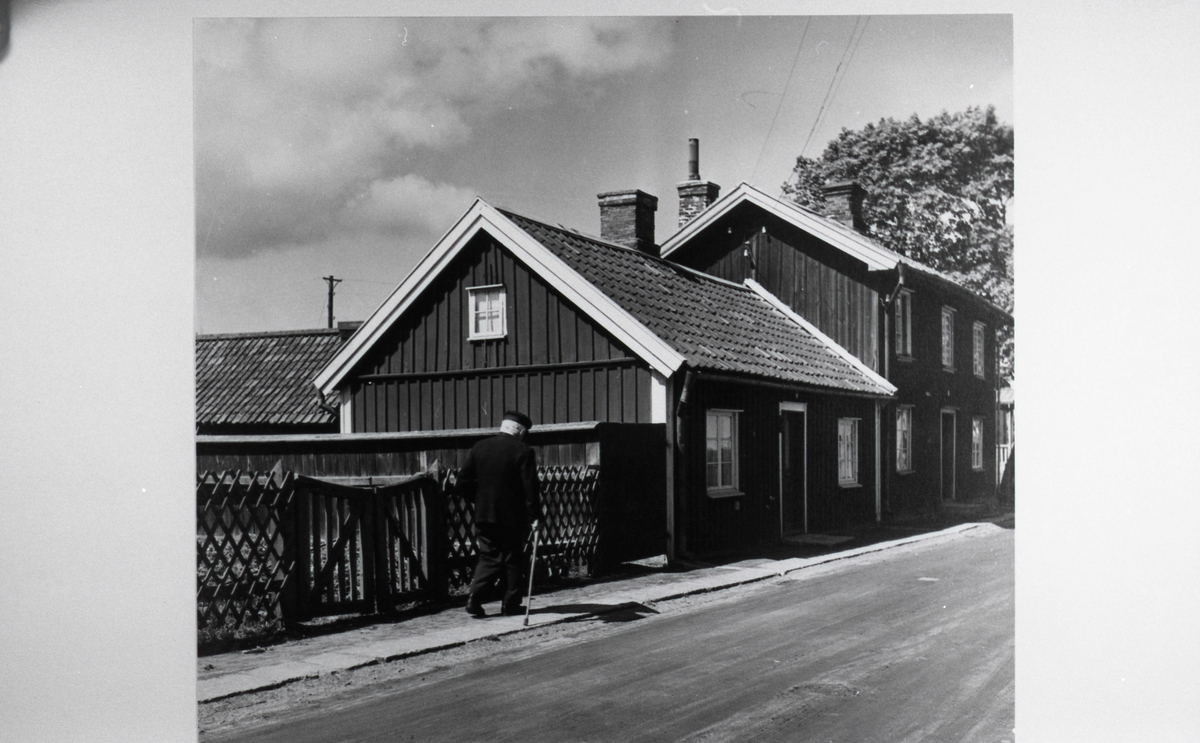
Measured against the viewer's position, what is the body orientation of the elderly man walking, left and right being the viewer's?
facing away from the viewer and to the right of the viewer

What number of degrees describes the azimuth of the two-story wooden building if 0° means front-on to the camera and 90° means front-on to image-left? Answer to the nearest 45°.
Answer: approximately 315°

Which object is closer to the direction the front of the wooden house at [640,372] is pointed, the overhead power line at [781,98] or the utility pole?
the overhead power line

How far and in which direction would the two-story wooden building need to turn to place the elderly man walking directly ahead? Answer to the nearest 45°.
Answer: approximately 90° to its right

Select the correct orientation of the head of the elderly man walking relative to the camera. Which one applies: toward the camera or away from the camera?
away from the camera
